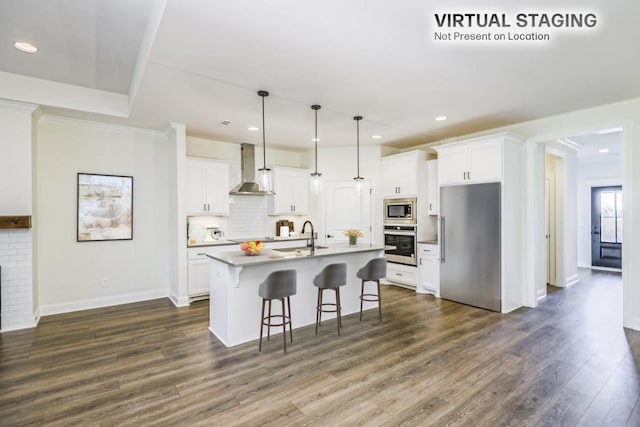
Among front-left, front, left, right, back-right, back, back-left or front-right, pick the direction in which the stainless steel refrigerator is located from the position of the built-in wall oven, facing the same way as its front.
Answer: left

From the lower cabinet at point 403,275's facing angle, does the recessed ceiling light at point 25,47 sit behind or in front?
in front

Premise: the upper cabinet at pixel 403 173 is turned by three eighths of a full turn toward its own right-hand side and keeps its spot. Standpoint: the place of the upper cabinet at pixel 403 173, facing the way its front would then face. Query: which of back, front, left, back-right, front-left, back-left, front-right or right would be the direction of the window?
front-right

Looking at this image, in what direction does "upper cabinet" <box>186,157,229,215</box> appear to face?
toward the camera

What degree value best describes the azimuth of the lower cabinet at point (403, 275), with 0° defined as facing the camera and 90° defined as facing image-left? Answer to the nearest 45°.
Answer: approximately 45°

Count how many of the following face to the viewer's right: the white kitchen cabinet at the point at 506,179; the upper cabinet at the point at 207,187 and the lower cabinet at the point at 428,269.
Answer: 0

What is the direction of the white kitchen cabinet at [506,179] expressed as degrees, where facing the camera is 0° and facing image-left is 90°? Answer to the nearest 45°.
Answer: approximately 45°

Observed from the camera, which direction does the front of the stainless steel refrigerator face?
facing the viewer and to the left of the viewer

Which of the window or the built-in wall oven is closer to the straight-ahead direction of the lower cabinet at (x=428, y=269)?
the built-in wall oven

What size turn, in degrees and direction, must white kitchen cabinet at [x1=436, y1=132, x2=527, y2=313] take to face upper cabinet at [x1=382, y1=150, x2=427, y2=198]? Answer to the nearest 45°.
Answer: approximately 45° to its right

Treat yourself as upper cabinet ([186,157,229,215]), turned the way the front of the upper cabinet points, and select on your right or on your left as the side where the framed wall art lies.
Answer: on your right

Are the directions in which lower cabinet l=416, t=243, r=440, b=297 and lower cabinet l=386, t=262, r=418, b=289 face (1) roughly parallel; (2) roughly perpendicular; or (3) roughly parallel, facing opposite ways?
roughly parallel

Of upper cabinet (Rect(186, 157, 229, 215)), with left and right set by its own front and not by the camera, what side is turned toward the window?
left
